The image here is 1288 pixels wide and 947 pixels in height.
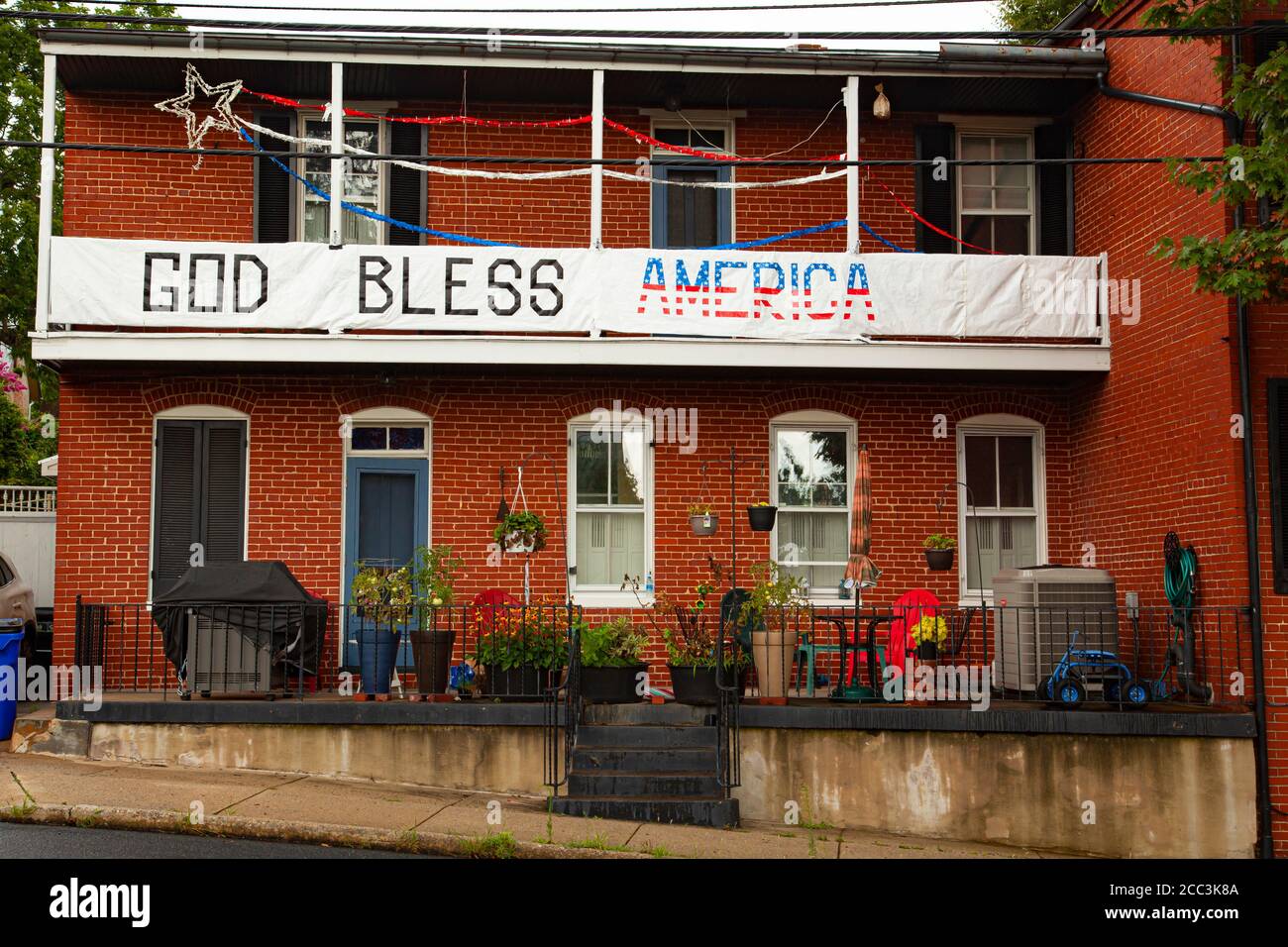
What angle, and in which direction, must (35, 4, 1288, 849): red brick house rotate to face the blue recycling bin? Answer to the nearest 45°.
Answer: approximately 90° to its right

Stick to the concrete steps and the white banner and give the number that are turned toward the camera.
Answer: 2

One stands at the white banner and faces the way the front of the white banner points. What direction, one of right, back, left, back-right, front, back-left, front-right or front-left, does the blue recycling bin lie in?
right

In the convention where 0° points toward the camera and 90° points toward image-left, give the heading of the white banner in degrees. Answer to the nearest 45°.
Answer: approximately 0°

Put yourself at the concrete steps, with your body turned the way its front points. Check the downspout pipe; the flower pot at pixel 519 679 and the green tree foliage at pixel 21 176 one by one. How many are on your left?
1

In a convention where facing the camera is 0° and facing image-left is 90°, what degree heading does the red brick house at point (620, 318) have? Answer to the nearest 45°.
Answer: approximately 0°

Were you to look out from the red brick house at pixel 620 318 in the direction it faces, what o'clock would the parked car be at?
The parked car is roughly at 3 o'clock from the red brick house.
